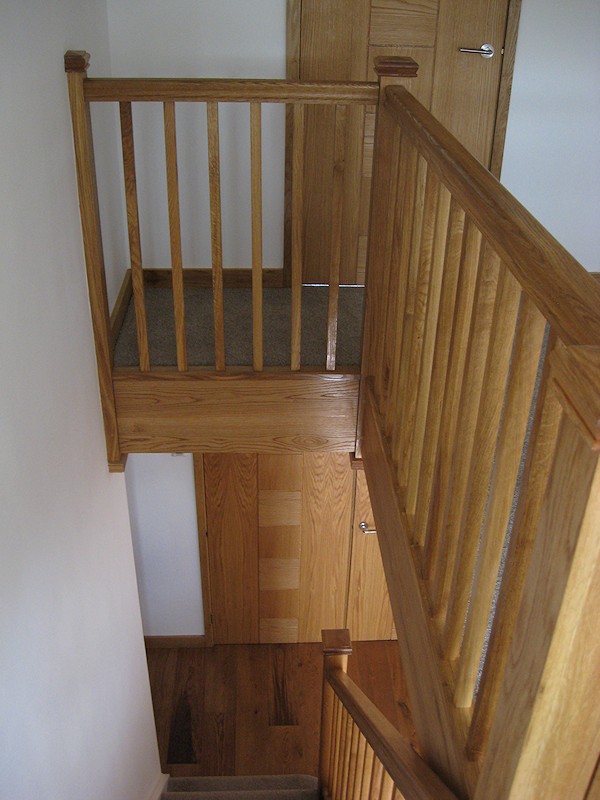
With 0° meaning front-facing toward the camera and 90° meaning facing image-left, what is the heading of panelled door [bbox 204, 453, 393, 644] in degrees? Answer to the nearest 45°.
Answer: approximately 0°
